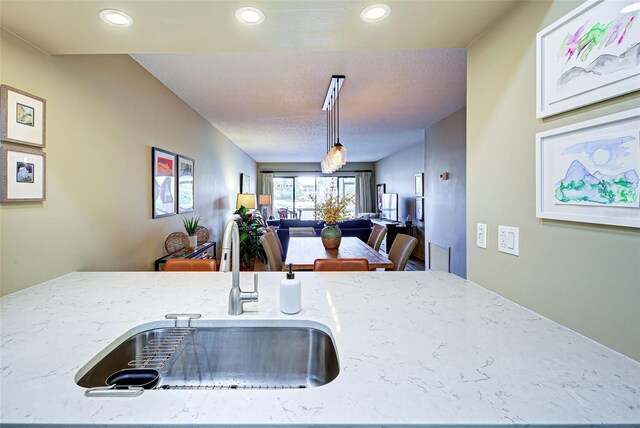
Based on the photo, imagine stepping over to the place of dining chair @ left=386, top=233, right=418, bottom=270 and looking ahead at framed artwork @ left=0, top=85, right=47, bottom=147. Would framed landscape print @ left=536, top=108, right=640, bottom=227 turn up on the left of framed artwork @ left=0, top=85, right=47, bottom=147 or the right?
left

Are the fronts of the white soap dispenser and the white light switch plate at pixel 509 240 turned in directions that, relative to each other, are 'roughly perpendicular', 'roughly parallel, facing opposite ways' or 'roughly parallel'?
roughly perpendicular

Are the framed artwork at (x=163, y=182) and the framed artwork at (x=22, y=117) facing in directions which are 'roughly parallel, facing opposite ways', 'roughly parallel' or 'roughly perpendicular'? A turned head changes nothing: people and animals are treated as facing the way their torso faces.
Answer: roughly parallel

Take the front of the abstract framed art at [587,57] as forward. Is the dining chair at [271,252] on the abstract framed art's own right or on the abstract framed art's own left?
on the abstract framed art's own right

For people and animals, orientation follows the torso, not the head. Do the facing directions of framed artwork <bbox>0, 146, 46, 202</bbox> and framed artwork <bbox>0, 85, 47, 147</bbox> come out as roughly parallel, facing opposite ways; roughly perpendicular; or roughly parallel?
roughly parallel

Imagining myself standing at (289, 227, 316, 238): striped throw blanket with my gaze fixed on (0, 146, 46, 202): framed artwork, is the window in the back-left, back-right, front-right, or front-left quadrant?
back-right

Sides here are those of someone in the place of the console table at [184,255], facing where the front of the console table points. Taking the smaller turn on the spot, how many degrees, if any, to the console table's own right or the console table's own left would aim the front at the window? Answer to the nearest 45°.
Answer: approximately 90° to the console table's own left

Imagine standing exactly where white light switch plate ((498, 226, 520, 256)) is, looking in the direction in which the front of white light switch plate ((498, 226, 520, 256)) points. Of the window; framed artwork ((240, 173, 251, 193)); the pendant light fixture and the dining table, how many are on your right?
4

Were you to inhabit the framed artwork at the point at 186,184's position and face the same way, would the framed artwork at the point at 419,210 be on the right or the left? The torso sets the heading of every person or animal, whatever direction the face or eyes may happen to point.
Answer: on its left

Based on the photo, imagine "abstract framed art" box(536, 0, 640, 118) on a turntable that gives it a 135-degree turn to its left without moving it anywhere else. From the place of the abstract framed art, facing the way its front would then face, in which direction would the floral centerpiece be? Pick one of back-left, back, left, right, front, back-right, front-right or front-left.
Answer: back-left

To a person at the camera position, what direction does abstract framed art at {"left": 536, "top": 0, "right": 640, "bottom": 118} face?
facing the viewer and to the left of the viewer

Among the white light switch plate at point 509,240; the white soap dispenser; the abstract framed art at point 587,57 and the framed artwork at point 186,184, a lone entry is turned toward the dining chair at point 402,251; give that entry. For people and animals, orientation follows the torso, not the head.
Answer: the framed artwork

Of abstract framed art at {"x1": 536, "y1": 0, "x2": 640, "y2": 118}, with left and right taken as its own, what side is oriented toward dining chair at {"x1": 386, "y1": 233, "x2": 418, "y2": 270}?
right

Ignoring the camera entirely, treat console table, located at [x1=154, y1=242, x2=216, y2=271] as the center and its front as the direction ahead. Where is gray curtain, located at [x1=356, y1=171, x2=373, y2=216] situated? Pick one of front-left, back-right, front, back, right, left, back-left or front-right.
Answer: left

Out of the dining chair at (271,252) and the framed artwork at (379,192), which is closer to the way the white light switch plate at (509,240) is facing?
the dining chair

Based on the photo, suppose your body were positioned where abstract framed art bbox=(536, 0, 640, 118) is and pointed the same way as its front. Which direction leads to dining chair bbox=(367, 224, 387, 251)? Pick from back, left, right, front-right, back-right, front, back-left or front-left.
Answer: right

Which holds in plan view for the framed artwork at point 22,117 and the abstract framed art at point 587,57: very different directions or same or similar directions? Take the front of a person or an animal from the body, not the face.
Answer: very different directions
